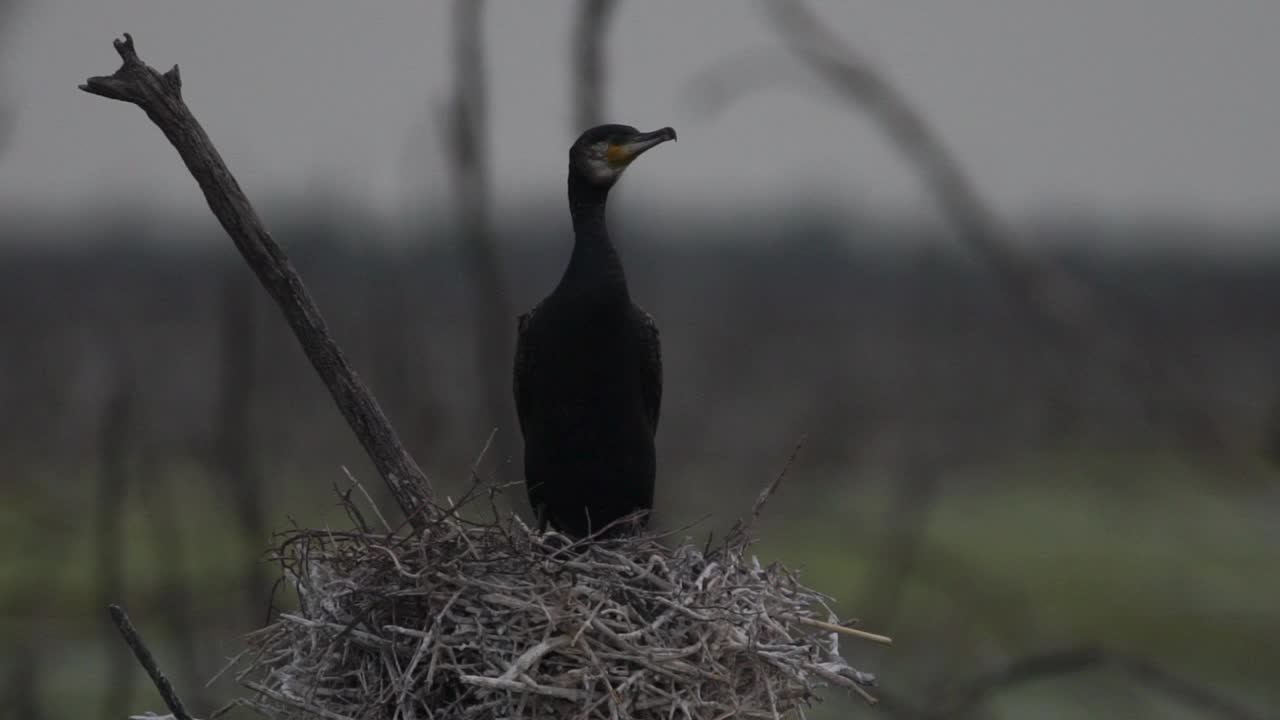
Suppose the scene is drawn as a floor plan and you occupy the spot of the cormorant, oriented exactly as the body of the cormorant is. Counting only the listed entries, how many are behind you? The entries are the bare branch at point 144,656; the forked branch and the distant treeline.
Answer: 1

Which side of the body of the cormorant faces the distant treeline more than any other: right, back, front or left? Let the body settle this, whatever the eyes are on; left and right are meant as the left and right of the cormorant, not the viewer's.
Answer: back

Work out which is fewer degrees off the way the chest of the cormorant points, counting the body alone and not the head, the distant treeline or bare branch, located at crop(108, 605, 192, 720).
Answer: the bare branch

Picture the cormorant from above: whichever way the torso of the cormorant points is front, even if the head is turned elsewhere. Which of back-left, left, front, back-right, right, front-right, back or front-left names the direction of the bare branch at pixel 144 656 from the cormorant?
front-right

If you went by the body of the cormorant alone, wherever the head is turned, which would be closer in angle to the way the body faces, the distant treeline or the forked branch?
the forked branch

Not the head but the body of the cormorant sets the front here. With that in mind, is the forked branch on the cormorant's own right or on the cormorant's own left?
on the cormorant's own right

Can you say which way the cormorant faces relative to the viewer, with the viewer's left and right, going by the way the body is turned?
facing the viewer
